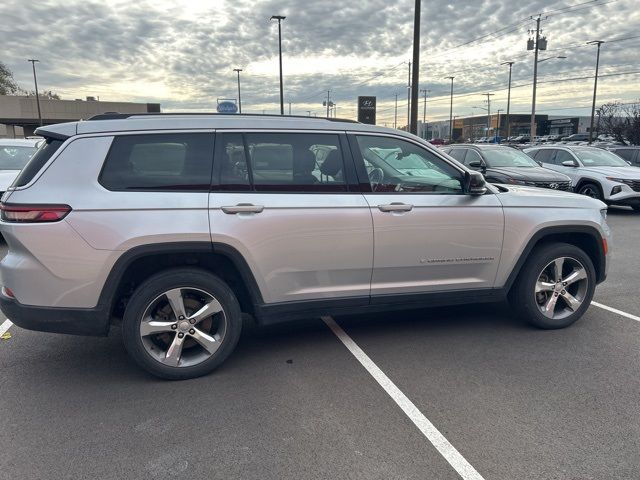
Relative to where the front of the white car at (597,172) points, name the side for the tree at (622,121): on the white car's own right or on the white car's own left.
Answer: on the white car's own left

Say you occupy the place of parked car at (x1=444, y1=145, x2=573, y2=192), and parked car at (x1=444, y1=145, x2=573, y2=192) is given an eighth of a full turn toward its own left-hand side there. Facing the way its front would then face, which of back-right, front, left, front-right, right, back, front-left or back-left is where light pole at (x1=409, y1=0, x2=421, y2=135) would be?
back-left

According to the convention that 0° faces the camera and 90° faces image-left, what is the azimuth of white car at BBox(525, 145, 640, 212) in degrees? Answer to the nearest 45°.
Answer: approximately 315°

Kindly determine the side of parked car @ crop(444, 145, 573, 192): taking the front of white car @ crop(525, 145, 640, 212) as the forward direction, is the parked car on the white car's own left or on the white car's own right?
on the white car's own right

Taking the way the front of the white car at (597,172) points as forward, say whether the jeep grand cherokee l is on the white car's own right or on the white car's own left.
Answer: on the white car's own right

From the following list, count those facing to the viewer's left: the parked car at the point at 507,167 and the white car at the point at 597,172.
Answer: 0

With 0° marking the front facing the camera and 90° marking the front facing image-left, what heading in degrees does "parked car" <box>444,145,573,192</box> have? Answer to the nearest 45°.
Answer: approximately 315°
